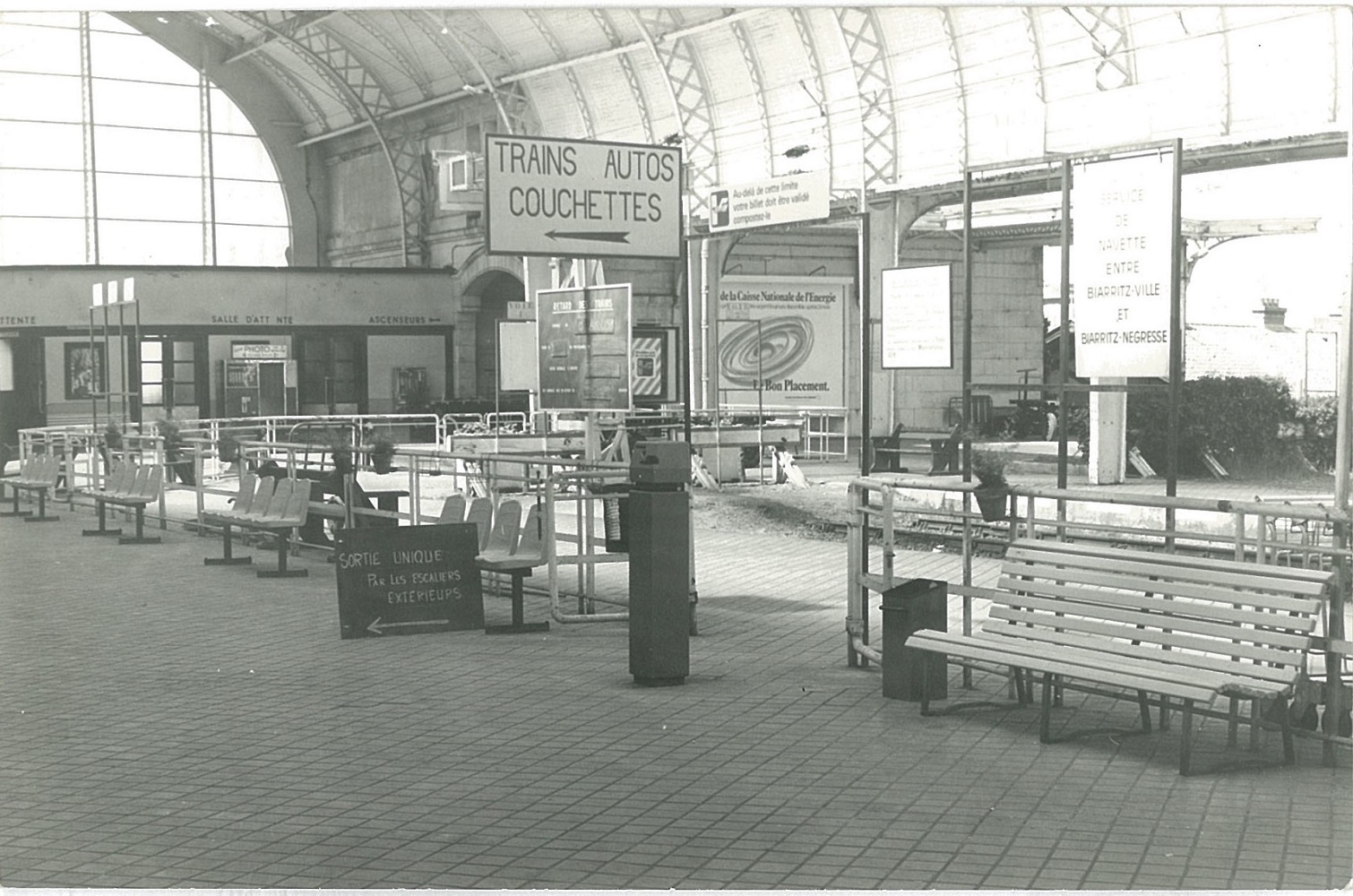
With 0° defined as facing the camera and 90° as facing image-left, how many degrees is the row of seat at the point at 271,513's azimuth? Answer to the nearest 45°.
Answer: approximately 45°

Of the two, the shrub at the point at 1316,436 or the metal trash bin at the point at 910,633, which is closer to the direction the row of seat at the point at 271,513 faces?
the metal trash bin

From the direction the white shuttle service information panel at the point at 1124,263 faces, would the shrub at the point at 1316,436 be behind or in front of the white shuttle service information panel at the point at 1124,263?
behind

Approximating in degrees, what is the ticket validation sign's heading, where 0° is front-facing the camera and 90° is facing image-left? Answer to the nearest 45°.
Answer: approximately 45°

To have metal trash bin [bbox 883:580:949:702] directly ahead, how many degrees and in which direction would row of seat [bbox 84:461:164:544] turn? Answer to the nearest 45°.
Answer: approximately 45° to its left

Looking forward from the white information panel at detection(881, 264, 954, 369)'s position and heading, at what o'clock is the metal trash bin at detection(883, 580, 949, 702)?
The metal trash bin is roughly at 12 o'clock from the white information panel.

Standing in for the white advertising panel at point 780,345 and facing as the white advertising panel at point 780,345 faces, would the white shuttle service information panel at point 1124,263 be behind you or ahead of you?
ahead
